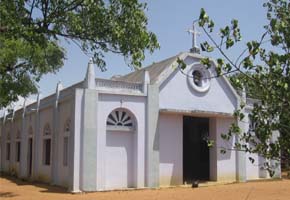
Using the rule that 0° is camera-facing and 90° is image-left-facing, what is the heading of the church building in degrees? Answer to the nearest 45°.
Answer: approximately 315°

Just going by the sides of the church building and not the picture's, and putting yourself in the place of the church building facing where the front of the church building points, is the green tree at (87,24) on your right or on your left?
on your right
